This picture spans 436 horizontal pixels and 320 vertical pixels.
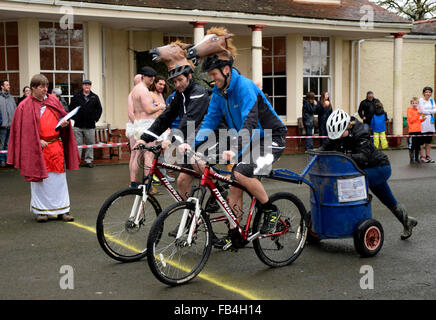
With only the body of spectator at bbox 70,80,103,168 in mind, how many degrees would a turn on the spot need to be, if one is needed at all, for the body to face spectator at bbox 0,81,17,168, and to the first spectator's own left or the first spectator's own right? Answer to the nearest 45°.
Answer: approximately 90° to the first spectator's own right

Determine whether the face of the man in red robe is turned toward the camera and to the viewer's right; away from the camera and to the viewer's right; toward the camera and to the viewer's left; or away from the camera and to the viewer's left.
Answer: toward the camera and to the viewer's right

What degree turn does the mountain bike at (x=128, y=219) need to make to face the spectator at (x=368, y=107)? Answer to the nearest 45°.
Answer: approximately 180°

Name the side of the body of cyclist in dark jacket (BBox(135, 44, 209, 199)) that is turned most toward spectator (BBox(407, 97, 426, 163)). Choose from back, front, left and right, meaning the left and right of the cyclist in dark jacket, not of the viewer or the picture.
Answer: back

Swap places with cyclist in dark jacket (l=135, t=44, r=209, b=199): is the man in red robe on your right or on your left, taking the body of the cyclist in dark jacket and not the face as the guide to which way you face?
on your right

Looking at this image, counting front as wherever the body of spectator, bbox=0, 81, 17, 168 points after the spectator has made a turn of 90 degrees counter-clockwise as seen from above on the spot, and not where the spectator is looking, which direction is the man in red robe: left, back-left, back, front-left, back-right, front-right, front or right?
back-right

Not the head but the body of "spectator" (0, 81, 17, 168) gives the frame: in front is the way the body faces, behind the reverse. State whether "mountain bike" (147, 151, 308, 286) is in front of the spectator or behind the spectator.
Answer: in front
